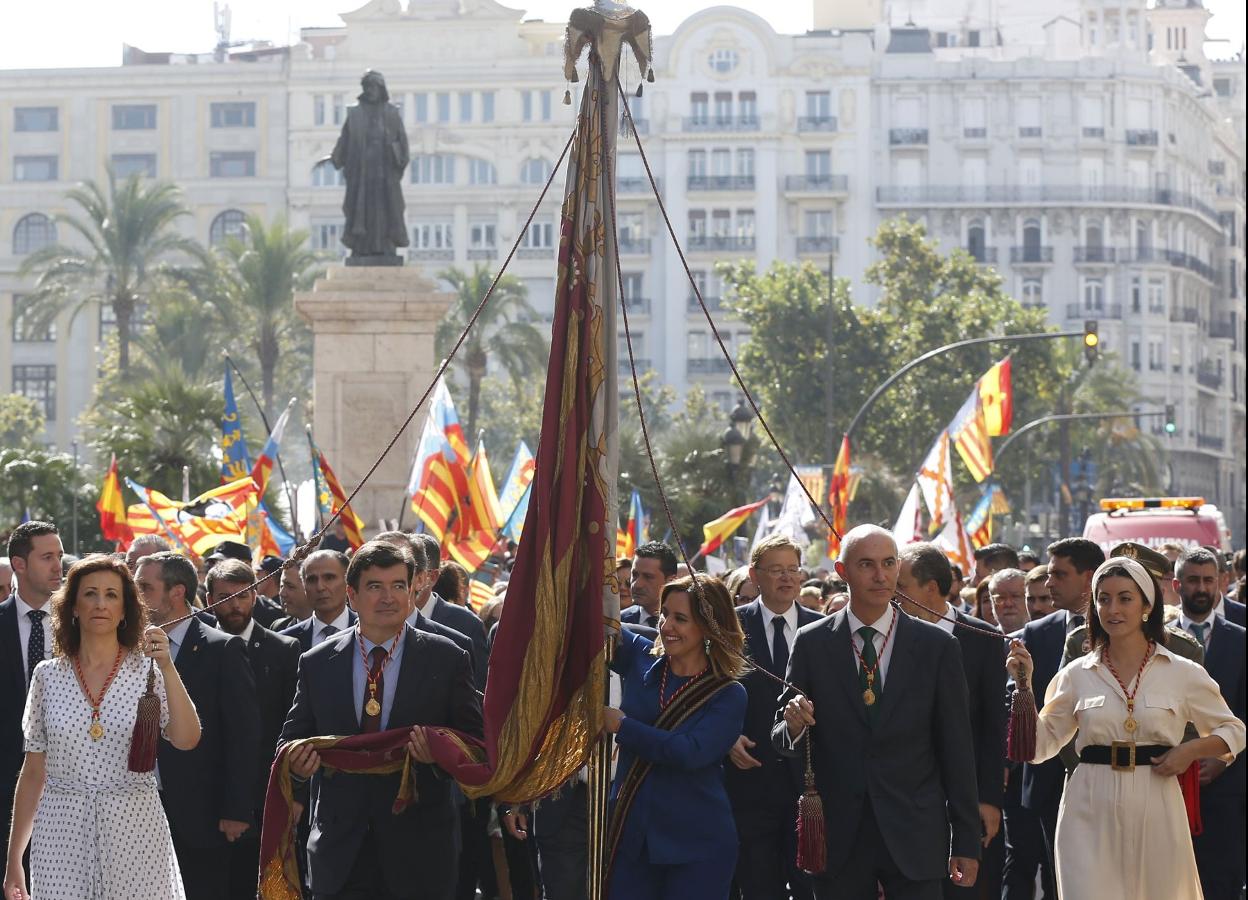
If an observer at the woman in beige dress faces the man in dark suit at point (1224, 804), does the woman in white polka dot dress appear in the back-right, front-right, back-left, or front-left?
back-left

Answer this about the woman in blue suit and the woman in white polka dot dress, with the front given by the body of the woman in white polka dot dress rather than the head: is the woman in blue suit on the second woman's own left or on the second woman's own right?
on the second woman's own left

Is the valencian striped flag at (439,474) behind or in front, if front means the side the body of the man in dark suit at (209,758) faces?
behind

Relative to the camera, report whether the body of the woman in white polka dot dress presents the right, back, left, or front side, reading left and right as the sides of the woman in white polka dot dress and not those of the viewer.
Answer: front

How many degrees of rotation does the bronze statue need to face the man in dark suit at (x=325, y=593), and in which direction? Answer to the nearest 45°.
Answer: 0° — it already faces them

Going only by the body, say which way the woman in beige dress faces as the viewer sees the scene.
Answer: toward the camera

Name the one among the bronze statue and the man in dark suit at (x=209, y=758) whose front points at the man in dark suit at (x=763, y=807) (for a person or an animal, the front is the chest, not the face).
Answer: the bronze statue

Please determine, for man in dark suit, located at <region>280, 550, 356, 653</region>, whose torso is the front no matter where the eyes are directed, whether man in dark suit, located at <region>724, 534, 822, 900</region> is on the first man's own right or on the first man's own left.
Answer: on the first man's own left

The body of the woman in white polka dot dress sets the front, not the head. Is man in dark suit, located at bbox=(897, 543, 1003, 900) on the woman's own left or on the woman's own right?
on the woman's own left

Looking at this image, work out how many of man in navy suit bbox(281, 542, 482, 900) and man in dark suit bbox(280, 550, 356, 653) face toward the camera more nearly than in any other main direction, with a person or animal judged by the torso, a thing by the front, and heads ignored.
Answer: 2
